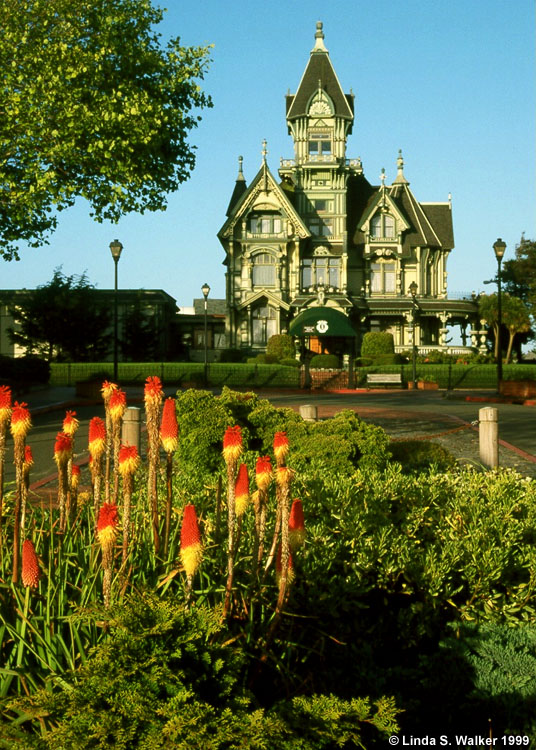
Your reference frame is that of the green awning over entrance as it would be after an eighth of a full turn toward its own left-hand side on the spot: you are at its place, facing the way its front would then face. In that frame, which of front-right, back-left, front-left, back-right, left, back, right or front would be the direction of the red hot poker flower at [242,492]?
front-right

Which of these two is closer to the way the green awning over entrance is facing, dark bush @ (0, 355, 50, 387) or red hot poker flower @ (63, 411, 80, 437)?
the red hot poker flower

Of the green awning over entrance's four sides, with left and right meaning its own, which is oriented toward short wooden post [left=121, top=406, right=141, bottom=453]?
front

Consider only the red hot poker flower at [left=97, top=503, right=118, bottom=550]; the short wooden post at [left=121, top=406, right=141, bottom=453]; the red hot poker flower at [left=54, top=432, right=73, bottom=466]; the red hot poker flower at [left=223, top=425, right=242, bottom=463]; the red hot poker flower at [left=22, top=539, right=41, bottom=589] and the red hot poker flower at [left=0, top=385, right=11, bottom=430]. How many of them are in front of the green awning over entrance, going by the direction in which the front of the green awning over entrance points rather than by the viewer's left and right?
6

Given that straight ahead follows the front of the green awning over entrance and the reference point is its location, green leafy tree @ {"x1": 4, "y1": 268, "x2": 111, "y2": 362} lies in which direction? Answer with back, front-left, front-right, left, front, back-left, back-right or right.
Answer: right

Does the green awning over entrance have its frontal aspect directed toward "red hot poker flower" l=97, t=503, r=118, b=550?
yes

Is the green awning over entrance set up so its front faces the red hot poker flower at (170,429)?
yes

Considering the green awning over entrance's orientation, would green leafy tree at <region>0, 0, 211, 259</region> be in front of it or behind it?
in front

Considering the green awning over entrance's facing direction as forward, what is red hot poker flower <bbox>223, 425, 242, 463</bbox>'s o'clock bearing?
The red hot poker flower is roughly at 12 o'clock from the green awning over entrance.

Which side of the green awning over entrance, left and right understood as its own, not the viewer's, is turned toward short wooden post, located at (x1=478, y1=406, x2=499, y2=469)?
front

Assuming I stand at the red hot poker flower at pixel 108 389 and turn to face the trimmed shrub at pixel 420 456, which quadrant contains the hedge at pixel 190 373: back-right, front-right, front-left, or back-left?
front-left

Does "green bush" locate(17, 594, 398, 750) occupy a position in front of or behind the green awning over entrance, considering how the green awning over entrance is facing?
in front

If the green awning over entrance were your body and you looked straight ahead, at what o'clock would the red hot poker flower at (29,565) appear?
The red hot poker flower is roughly at 12 o'clock from the green awning over entrance.

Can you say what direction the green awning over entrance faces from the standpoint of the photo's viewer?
facing the viewer

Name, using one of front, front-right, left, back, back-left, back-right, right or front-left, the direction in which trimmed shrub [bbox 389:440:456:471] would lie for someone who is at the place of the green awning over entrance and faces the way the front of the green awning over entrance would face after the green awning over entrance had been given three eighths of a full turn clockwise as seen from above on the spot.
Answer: back-left

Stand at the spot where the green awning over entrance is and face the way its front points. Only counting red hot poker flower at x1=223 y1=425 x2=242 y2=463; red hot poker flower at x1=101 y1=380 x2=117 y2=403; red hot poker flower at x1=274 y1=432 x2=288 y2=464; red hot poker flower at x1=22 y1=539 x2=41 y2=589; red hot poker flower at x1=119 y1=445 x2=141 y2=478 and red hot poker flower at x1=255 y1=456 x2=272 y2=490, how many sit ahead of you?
6

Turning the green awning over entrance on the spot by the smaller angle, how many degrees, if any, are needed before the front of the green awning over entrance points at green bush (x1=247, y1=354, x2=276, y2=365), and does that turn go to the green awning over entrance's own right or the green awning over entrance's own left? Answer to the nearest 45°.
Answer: approximately 45° to the green awning over entrance's own right

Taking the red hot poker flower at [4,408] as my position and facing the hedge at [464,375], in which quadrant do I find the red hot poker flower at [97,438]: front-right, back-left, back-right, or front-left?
front-right
